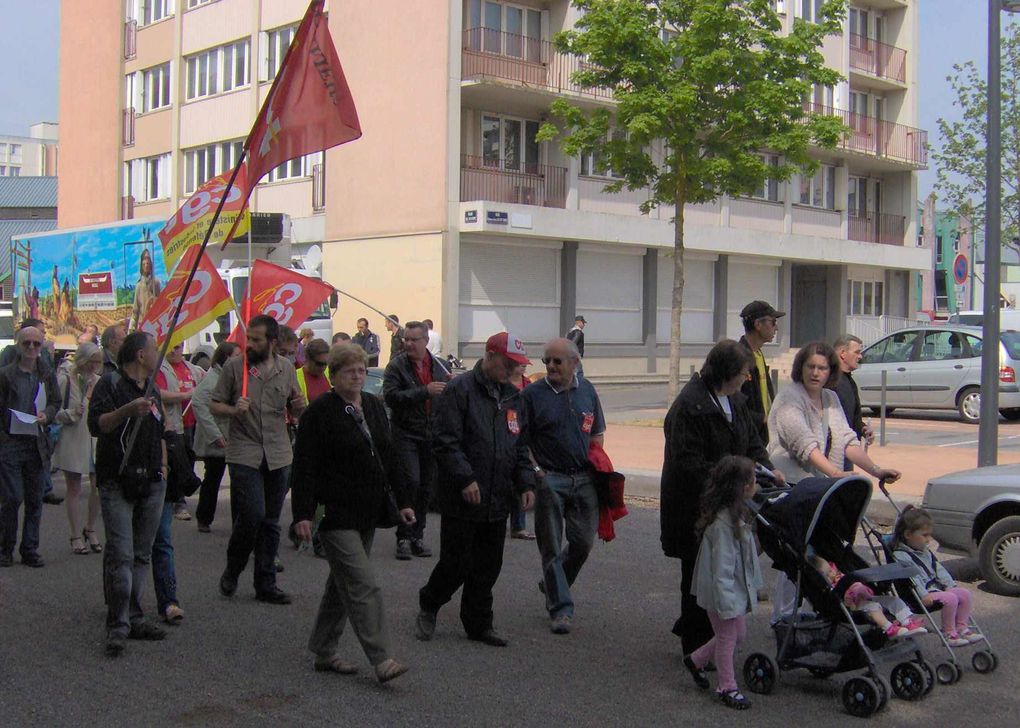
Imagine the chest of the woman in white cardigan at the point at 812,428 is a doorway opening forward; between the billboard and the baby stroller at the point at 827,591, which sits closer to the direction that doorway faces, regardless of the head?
the baby stroller

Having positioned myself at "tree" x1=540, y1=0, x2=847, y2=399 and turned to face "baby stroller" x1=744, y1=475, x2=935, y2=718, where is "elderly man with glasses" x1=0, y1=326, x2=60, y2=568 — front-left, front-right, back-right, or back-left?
front-right

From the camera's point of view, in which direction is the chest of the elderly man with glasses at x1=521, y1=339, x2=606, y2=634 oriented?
toward the camera

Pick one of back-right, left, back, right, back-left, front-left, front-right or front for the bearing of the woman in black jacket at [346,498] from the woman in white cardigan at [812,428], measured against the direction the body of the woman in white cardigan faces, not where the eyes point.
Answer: right

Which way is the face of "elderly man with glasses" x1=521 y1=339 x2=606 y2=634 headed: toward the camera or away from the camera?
toward the camera

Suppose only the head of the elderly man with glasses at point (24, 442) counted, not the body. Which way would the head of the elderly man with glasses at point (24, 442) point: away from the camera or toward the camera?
toward the camera

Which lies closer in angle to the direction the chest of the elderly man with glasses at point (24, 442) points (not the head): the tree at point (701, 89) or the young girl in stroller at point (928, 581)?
the young girl in stroller

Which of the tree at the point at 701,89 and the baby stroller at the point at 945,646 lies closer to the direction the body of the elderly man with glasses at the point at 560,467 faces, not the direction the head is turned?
the baby stroller

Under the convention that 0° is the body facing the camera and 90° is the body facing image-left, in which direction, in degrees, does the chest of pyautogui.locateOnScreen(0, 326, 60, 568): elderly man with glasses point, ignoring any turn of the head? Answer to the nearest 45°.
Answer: approximately 0°

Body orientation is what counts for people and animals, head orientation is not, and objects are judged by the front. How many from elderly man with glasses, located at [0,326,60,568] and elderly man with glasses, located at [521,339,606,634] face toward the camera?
2
